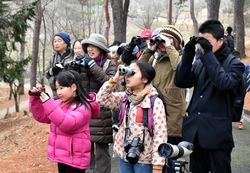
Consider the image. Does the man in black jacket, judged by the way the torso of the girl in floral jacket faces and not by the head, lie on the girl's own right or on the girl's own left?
on the girl's own left

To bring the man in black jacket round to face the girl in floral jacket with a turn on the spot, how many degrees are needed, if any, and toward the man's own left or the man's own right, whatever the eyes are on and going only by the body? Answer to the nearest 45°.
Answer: approximately 45° to the man's own right

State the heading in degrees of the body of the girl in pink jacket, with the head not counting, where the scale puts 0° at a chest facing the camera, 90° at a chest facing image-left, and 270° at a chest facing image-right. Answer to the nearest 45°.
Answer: approximately 45°

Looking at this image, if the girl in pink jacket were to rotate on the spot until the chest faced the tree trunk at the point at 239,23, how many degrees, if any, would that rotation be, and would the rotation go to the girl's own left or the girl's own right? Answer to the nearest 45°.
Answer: approximately 180°

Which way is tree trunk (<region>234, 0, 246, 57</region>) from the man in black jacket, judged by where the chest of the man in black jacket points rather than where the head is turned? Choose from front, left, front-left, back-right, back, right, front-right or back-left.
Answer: back-right

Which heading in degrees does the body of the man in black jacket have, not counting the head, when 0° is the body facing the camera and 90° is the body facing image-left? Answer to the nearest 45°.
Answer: approximately 45°

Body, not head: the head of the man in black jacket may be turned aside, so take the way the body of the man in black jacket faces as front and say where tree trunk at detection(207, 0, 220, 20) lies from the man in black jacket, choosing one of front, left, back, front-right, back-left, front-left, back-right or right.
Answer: back-right

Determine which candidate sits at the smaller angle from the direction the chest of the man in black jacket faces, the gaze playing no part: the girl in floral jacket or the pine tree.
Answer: the girl in floral jacket

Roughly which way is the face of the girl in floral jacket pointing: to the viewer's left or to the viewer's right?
to the viewer's left

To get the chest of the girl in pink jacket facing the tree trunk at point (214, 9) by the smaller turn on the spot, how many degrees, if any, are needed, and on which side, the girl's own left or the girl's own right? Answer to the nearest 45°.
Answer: approximately 180°
